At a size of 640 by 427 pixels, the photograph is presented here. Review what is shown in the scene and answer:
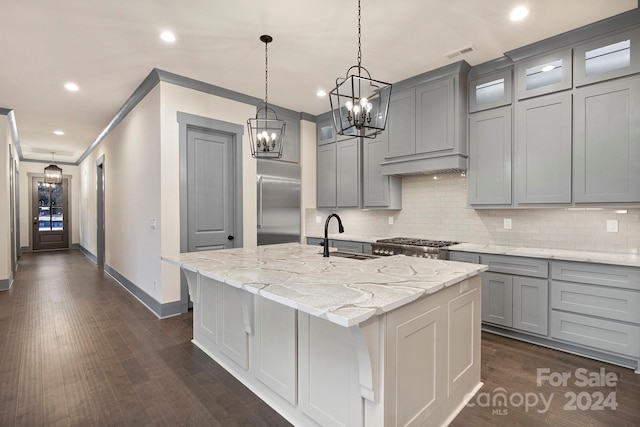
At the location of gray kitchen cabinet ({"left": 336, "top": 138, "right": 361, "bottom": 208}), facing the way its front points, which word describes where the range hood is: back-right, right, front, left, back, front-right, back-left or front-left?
left

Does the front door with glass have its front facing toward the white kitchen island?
yes

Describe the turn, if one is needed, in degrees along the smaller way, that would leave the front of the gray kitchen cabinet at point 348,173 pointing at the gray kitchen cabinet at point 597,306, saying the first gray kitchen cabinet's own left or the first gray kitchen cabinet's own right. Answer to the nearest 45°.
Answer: approximately 90° to the first gray kitchen cabinet's own left

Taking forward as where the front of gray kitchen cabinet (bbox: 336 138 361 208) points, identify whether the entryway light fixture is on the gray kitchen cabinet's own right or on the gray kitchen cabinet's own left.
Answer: on the gray kitchen cabinet's own right

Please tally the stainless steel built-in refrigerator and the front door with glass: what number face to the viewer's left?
0

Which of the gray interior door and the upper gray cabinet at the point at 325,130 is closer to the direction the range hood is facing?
the gray interior door

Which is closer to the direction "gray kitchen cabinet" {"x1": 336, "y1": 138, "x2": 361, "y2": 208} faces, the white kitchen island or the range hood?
the white kitchen island

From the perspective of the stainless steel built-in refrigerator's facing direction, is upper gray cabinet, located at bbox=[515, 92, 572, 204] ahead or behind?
ahead

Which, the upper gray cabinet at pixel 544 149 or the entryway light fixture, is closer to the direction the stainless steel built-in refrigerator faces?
the upper gray cabinet

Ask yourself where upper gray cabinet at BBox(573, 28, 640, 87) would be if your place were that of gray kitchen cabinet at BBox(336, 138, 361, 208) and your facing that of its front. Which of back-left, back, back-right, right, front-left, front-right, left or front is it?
left
